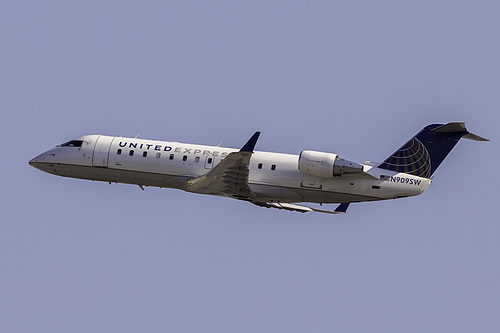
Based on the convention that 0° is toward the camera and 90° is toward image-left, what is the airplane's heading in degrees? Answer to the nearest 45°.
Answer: approximately 90°
